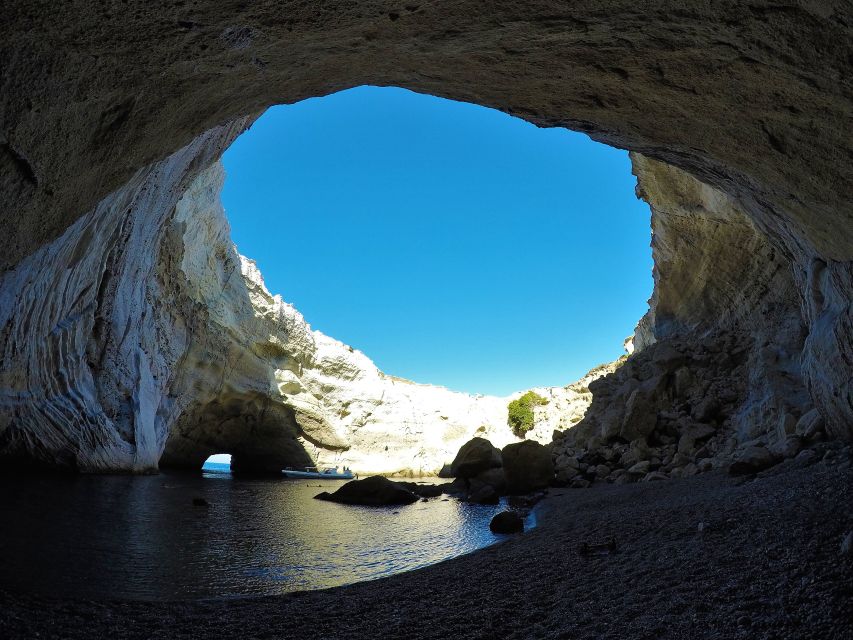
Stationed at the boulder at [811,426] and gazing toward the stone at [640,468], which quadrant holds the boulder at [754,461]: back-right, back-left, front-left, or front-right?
front-left

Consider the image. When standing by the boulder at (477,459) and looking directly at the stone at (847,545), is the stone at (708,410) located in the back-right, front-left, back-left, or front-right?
front-left

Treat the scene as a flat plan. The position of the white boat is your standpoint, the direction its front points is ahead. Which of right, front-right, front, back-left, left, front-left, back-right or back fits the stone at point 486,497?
left

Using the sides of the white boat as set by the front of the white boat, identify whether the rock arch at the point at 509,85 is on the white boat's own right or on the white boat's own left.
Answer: on the white boat's own left

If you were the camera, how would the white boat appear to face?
facing to the left of the viewer

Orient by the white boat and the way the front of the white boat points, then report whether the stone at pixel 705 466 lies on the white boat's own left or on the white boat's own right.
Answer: on the white boat's own left
